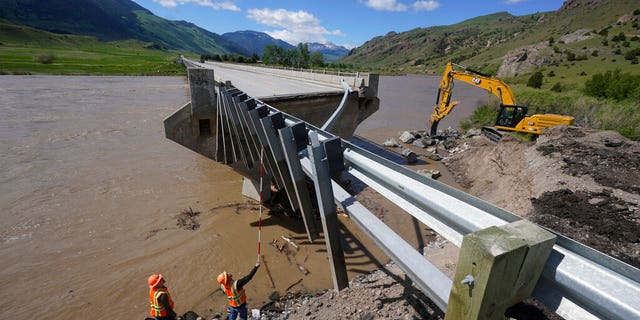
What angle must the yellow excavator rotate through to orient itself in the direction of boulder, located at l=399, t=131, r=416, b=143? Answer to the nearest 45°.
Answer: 0° — it already faces it

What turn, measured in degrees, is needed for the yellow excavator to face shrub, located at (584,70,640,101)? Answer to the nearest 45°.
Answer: approximately 135° to its right

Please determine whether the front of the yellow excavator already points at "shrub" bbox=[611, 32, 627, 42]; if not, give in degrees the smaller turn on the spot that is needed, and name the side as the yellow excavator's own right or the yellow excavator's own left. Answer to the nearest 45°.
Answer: approximately 90° to the yellow excavator's own right

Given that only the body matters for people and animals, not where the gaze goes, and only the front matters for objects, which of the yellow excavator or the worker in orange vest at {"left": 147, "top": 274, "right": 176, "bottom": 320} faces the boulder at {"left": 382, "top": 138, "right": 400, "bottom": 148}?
the yellow excavator

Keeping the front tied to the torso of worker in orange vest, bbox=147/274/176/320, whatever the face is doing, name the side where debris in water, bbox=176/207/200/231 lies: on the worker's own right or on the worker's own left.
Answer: on the worker's own right

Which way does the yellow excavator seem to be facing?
to the viewer's left

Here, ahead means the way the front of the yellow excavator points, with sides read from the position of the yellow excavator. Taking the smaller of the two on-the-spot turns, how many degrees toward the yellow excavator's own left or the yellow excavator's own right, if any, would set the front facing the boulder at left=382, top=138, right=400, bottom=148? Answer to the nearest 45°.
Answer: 0° — it already faces it
